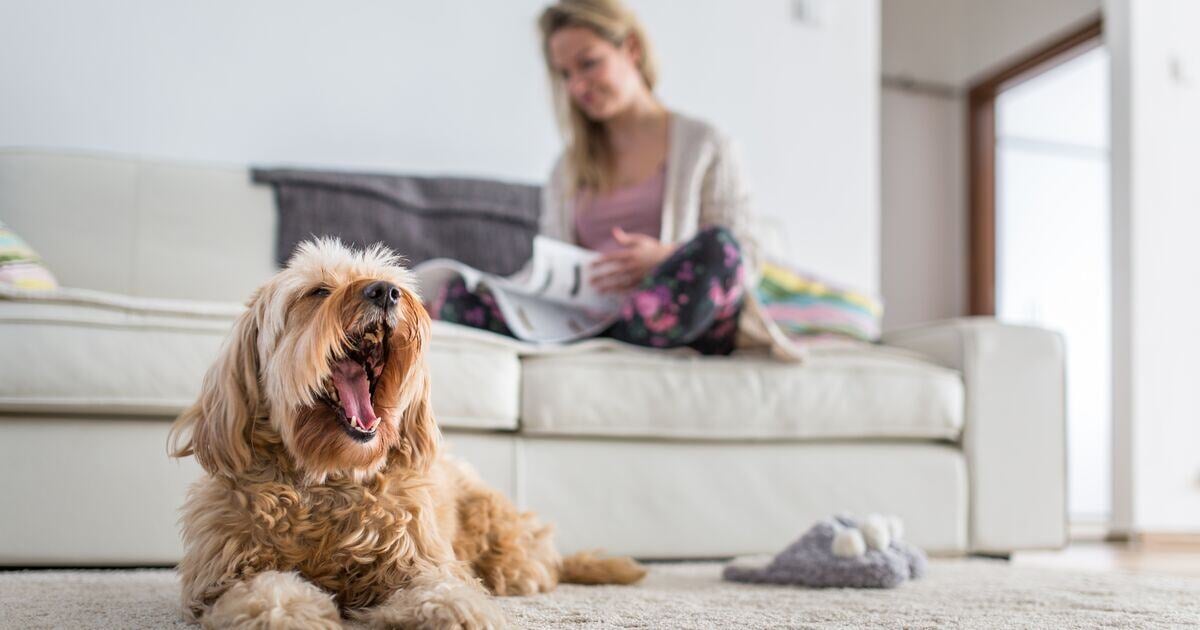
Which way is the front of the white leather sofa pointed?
toward the camera

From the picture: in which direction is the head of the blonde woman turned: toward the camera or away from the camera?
toward the camera

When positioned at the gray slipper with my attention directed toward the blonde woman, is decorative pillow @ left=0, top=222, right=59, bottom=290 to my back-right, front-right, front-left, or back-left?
front-left

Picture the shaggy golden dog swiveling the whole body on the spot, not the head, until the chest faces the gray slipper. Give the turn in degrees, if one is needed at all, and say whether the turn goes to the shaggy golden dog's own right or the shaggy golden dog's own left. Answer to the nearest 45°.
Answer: approximately 180°

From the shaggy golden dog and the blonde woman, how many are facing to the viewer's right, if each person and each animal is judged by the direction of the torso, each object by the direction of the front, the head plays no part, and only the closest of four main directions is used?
0

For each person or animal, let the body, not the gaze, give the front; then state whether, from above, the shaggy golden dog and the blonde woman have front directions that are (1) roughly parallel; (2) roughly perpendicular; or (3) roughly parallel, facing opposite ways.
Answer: roughly parallel

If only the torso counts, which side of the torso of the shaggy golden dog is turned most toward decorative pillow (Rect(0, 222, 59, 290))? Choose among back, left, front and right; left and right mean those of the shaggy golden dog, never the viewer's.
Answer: right

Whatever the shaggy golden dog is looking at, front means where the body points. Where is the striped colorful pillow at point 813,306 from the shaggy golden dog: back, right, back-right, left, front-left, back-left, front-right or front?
back

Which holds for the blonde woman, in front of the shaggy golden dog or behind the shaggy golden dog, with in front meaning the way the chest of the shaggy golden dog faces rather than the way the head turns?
behind

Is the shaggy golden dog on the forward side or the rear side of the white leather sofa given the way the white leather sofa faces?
on the forward side

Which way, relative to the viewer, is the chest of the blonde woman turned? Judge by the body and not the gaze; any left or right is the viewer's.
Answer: facing the viewer and to the left of the viewer
